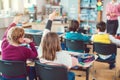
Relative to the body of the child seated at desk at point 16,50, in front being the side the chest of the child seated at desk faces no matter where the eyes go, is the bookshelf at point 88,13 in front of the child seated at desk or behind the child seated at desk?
in front

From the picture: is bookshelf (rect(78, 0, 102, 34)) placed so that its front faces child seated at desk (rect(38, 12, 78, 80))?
yes

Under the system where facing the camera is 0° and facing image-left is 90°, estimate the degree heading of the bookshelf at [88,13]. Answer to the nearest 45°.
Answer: approximately 0°

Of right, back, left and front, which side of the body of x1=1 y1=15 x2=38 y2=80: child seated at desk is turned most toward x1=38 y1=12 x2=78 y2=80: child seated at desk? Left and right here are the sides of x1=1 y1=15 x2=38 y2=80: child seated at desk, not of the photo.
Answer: right

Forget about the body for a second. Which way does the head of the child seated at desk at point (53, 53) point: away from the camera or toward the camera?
away from the camera

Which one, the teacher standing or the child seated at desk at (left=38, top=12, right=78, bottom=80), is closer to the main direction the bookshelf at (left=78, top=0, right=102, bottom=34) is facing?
the child seated at desk

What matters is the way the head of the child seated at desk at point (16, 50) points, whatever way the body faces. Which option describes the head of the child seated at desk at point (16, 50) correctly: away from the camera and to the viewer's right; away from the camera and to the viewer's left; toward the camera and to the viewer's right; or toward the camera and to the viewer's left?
away from the camera and to the viewer's right

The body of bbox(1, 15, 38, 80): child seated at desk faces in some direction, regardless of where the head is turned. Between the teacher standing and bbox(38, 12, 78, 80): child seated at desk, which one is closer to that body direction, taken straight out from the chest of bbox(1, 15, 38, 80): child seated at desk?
the teacher standing

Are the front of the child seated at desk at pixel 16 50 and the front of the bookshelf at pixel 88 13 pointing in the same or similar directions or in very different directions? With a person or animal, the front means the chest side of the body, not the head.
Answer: very different directions

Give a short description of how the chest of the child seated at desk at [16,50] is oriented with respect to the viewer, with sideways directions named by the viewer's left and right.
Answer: facing away from the viewer and to the right of the viewer

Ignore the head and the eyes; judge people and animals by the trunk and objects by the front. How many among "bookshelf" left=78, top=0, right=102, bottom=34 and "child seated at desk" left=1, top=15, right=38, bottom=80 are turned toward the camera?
1

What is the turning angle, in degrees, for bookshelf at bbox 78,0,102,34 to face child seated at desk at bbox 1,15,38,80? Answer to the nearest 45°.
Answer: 0° — it already faces them
